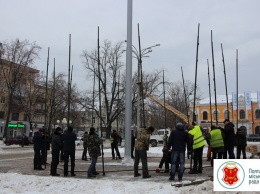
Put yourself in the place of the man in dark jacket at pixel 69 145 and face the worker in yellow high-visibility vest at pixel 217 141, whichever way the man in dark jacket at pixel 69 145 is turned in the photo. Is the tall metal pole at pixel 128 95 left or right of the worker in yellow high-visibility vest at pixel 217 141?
left

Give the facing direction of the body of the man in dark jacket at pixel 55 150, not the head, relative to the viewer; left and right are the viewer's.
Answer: facing to the right of the viewer

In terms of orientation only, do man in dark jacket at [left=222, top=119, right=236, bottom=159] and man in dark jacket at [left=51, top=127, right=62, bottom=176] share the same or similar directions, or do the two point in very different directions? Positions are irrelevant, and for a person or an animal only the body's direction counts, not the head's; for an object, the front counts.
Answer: very different directions

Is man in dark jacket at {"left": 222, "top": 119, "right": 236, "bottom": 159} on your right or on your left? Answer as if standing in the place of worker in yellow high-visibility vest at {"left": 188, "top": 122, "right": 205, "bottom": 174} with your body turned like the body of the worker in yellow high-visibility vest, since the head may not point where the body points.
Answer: on your right

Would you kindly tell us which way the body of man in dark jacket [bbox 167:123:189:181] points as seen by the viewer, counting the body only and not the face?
away from the camera

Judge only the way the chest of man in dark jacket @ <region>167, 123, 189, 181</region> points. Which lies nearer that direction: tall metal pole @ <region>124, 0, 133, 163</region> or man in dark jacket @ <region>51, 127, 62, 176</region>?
the tall metal pole
